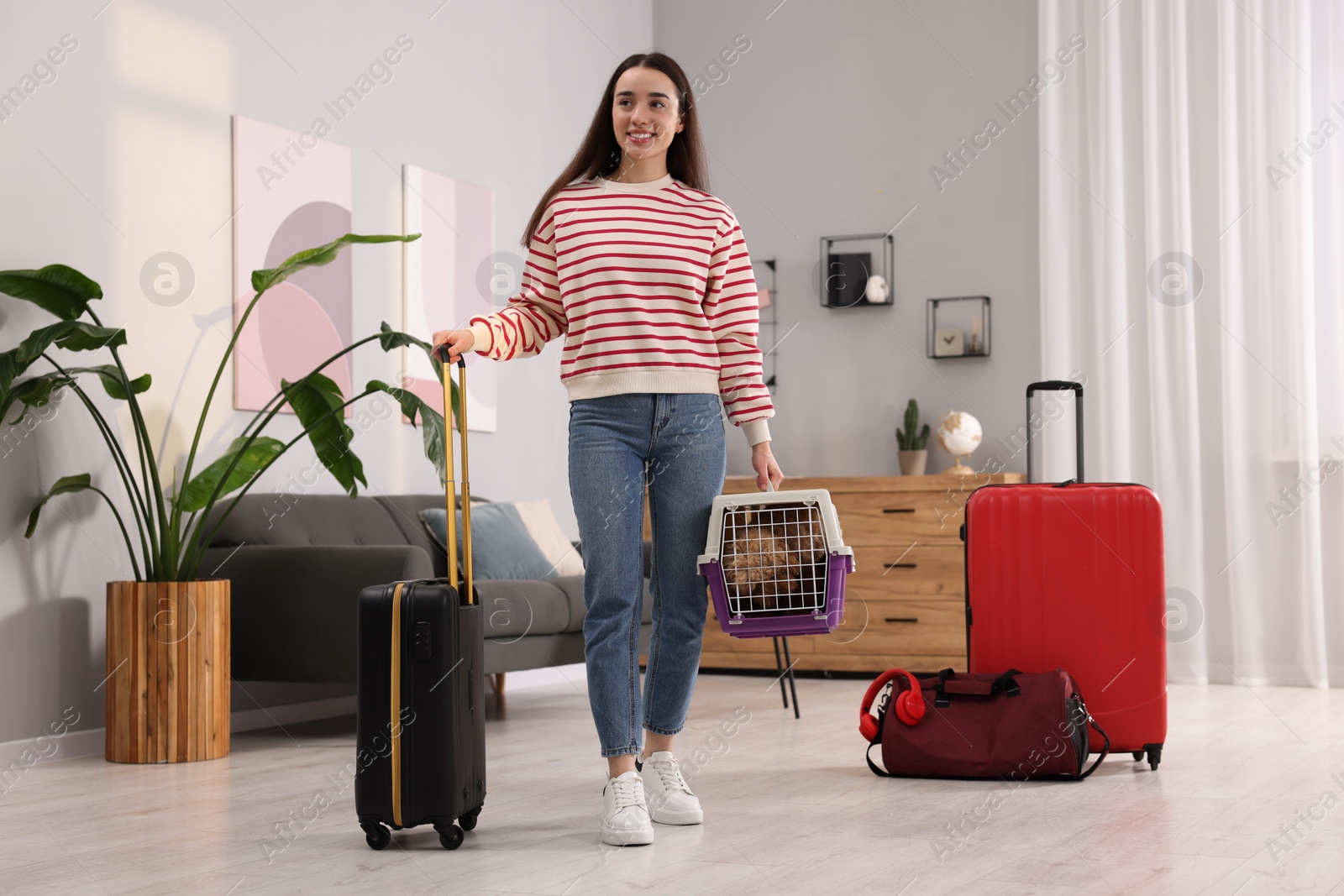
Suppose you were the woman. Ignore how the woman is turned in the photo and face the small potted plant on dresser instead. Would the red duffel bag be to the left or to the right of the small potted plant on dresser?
right

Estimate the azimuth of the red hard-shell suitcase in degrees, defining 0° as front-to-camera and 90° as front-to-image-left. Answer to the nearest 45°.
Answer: approximately 0°

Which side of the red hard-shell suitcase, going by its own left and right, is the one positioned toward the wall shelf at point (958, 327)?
back

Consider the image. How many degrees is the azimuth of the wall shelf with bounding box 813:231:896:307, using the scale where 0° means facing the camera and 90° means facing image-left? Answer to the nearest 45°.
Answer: approximately 0°

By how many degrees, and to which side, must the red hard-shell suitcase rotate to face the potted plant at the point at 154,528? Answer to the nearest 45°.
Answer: approximately 90° to its right

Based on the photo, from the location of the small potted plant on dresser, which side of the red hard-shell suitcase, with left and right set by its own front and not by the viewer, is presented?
back

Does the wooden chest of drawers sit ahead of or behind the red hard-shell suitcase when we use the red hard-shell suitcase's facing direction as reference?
behind
